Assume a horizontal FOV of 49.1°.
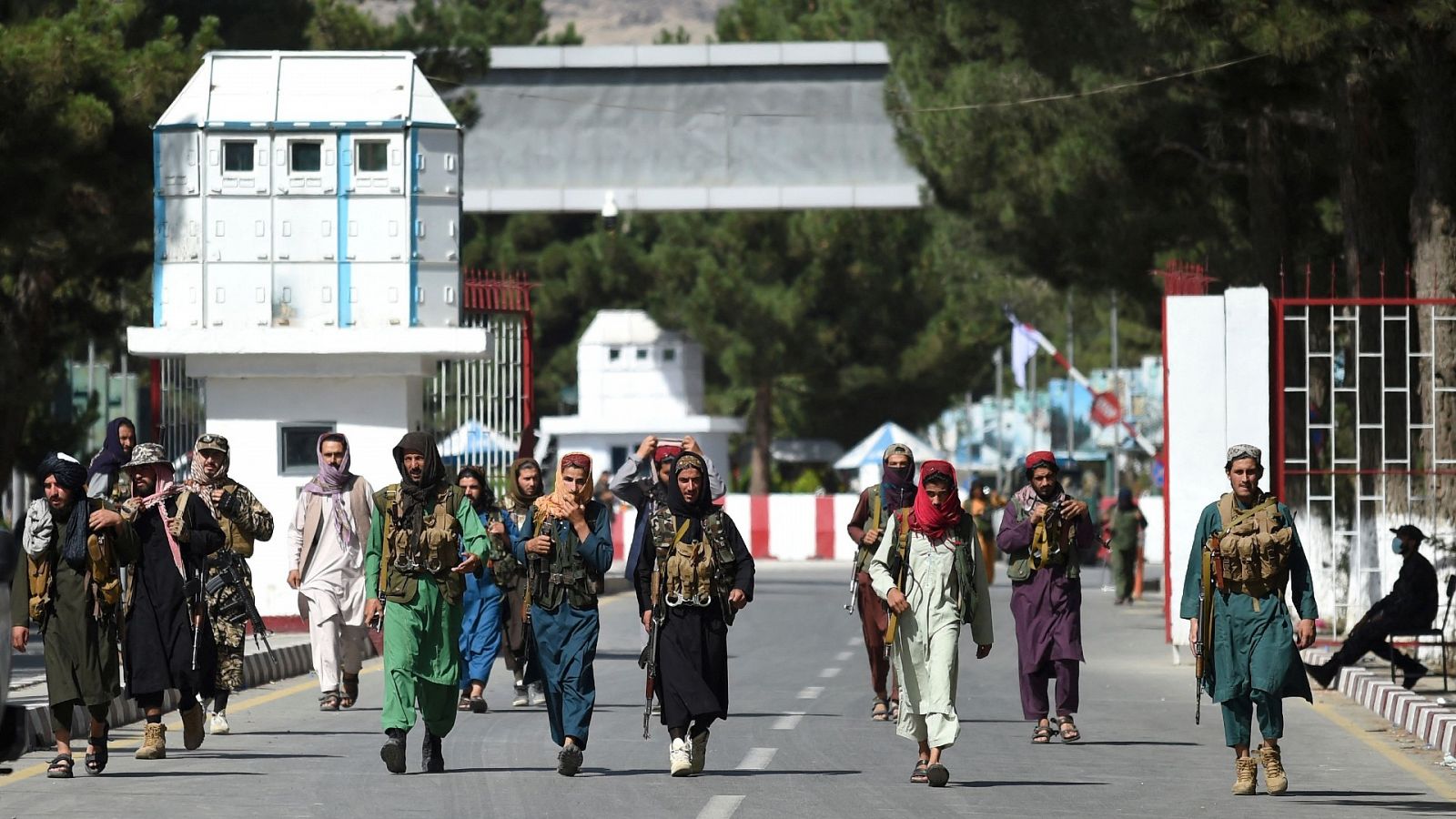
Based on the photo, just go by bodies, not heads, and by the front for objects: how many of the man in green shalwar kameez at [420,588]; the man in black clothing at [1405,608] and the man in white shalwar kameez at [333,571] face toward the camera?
2

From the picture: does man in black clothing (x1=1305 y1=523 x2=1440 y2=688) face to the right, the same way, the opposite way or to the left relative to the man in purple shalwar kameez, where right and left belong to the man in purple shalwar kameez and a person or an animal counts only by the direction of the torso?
to the right

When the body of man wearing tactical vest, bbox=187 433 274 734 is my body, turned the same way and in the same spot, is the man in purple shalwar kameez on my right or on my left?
on my left

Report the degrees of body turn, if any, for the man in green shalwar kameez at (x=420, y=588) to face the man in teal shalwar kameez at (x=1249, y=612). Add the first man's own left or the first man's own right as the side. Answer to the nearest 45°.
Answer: approximately 90° to the first man's own left

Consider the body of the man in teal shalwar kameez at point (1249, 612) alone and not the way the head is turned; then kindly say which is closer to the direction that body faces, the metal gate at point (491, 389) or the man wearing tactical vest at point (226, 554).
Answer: the man wearing tactical vest

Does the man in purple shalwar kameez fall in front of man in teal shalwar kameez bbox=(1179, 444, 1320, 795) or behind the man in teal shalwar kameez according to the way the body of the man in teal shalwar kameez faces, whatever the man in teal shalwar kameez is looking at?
behind

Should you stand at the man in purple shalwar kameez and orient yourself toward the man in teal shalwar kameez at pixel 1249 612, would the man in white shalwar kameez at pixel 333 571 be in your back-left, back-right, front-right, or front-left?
back-right

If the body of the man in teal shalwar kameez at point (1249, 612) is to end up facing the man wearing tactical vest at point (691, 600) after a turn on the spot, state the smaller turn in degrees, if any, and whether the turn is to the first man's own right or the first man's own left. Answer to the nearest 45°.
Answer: approximately 90° to the first man's own right
